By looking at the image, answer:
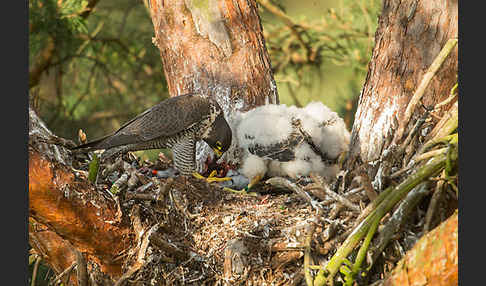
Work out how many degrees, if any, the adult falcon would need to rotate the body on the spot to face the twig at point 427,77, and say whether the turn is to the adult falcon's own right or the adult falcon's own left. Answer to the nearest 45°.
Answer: approximately 45° to the adult falcon's own right

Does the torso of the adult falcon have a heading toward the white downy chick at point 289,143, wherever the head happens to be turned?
yes

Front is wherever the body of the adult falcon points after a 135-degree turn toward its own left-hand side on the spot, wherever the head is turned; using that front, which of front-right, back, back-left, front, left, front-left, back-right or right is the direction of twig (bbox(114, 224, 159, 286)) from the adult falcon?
back-left

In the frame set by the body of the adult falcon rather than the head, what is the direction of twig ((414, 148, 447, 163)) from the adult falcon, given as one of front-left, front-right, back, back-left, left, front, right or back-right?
front-right

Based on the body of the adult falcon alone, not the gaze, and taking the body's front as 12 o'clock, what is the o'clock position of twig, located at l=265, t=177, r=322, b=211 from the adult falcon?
The twig is roughly at 2 o'clock from the adult falcon.

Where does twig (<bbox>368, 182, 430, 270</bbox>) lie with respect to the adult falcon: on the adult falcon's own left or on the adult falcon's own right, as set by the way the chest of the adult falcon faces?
on the adult falcon's own right

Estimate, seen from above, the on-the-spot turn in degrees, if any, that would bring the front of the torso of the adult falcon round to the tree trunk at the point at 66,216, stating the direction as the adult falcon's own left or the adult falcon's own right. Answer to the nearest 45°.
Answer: approximately 135° to the adult falcon's own right

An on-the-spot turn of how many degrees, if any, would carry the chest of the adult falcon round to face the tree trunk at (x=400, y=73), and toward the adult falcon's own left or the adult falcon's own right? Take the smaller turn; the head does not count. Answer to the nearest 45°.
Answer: approximately 45° to the adult falcon's own right

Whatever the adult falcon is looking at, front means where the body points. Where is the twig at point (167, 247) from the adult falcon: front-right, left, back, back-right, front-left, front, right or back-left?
right

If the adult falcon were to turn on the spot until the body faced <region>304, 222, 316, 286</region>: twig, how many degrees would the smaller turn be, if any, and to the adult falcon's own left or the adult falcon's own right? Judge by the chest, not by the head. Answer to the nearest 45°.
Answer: approximately 90° to the adult falcon's own right

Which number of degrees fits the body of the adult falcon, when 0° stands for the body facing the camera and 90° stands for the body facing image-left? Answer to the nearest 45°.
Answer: approximately 270°
